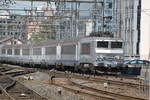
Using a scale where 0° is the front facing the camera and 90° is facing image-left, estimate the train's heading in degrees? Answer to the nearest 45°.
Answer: approximately 315°
